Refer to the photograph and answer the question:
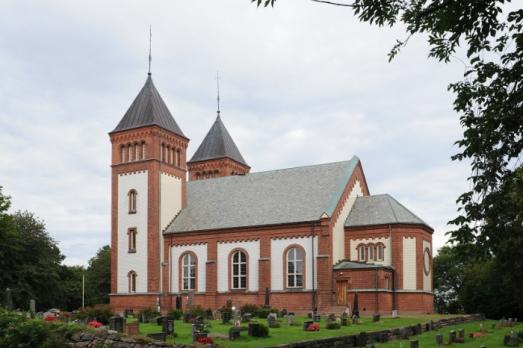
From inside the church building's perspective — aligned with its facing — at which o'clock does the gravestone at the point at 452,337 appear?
The gravestone is roughly at 7 o'clock from the church building.
